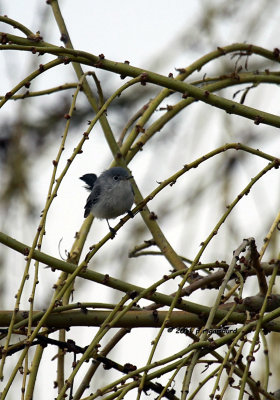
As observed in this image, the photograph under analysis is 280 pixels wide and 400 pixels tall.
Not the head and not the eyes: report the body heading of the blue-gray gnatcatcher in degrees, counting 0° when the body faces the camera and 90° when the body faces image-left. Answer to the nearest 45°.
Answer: approximately 315°
